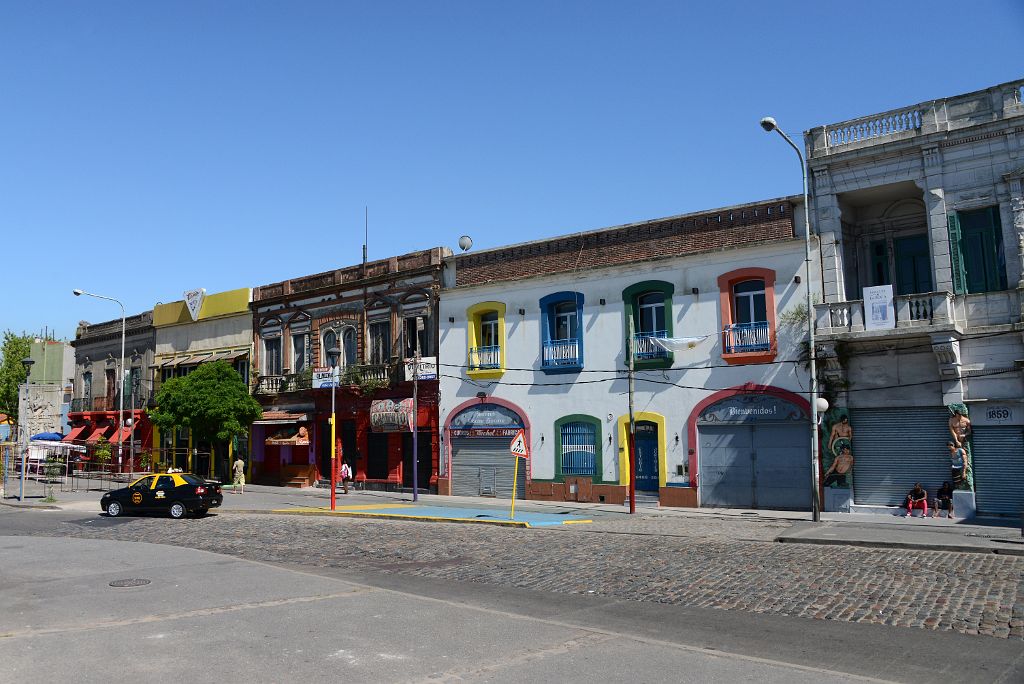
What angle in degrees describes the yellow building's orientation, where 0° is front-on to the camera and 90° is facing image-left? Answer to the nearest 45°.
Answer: approximately 45°

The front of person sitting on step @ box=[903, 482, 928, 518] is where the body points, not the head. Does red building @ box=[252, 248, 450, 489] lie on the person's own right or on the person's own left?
on the person's own right

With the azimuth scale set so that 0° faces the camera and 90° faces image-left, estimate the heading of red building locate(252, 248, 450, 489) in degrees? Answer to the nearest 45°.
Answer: approximately 45°

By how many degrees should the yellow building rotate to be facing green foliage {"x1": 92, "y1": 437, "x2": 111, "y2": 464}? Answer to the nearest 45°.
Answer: approximately 90° to its right

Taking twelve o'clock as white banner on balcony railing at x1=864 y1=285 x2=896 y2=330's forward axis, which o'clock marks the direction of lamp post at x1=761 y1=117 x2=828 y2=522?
The lamp post is roughly at 2 o'clock from the white banner on balcony railing.

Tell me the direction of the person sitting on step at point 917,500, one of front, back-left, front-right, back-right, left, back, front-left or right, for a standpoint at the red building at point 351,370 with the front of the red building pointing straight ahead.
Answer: left

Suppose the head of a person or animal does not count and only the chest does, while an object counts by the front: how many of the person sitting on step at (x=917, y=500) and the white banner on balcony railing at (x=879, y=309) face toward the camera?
2

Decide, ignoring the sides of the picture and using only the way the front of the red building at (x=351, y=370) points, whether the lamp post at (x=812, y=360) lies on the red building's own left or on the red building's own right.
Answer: on the red building's own left

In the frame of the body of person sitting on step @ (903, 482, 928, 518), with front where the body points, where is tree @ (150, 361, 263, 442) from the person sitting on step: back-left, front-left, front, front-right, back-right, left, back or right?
right

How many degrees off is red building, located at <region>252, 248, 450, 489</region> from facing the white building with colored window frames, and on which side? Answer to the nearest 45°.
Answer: approximately 90° to its left

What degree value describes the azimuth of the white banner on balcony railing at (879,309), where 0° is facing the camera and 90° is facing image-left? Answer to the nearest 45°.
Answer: approximately 0°
